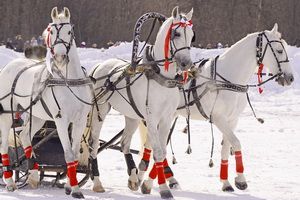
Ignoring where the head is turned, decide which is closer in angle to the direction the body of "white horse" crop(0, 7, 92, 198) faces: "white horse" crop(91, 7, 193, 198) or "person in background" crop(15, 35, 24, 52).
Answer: the white horse

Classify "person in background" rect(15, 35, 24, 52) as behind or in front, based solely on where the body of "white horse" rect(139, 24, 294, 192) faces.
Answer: behind

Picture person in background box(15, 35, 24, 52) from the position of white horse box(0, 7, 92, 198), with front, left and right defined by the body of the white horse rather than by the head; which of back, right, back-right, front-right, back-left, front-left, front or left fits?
back-left

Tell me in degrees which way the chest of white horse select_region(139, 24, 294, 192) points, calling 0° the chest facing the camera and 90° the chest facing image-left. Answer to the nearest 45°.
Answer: approximately 315°

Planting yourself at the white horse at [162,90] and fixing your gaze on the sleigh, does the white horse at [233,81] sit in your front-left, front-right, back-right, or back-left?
back-right

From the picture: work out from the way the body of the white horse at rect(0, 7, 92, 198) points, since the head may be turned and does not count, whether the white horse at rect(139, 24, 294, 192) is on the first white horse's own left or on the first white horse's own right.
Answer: on the first white horse's own left

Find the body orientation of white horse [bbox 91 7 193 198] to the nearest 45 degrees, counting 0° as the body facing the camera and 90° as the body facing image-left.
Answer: approximately 315°
